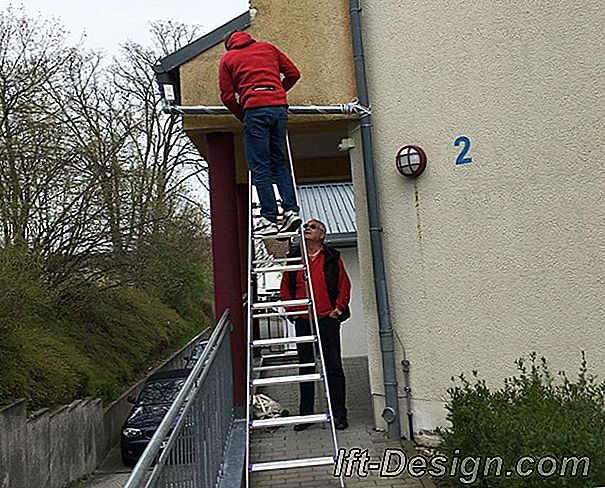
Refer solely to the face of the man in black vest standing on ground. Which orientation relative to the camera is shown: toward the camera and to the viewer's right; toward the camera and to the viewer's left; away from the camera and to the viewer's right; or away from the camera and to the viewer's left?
toward the camera and to the viewer's left

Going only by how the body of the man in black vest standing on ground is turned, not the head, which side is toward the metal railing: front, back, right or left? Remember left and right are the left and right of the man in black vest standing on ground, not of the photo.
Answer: front

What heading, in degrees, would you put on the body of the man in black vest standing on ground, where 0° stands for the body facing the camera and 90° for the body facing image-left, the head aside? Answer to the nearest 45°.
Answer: approximately 45°

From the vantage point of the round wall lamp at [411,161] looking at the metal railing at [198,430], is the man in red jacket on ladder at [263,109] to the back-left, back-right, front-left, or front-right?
front-right

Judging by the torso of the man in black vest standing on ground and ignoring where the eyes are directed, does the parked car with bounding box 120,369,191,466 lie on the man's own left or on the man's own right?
on the man's own right
